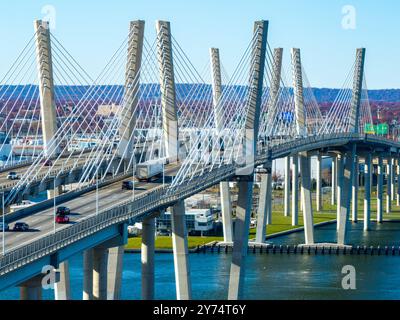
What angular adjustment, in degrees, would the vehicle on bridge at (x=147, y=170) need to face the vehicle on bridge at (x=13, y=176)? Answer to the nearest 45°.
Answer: approximately 135° to its left

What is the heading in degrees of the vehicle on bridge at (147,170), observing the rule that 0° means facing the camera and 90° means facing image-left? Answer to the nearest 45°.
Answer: approximately 225°

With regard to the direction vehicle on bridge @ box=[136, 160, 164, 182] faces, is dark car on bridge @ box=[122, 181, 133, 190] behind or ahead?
behind
